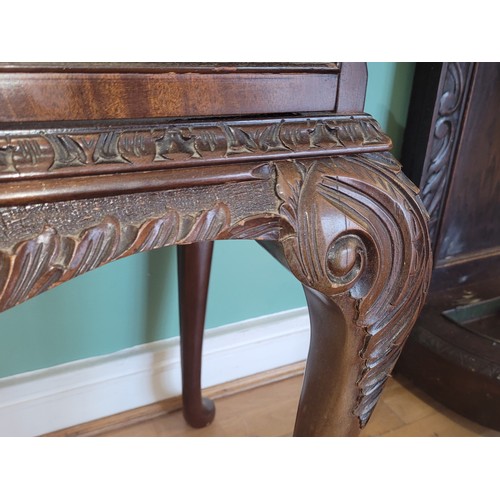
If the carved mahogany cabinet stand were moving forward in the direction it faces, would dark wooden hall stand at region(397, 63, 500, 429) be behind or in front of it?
behind

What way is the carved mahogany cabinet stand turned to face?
toward the camera

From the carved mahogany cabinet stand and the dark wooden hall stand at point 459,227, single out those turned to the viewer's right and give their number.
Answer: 0

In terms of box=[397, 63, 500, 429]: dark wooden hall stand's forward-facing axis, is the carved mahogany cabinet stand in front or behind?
in front
